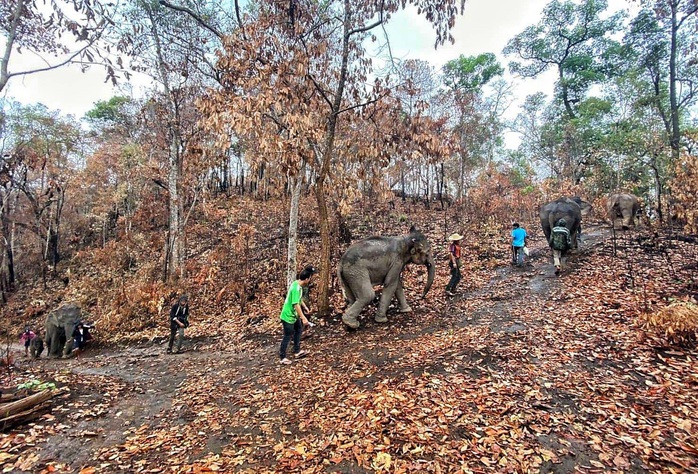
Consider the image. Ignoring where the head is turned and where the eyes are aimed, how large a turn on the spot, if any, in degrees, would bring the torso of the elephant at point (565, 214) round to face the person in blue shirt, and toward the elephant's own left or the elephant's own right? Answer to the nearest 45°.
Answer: approximately 135° to the elephant's own left

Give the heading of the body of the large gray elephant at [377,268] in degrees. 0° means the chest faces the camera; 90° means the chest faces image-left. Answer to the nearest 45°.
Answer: approximately 270°

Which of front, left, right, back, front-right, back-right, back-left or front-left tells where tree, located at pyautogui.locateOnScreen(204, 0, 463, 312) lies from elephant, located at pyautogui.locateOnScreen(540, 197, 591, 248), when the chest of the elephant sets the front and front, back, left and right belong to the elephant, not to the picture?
back

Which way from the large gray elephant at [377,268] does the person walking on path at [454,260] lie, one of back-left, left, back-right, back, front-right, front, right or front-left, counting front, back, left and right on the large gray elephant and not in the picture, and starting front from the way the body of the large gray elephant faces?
front-left

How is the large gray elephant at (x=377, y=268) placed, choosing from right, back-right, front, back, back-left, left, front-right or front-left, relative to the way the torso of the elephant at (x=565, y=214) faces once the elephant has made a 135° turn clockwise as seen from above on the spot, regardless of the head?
front-right

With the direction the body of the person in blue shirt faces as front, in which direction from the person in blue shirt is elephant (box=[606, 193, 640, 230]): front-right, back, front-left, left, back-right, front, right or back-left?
front

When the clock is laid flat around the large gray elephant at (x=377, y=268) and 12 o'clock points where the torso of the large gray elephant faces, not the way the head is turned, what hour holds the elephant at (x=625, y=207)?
The elephant is roughly at 11 o'clock from the large gray elephant.

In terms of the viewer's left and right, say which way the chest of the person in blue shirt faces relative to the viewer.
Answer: facing away from the viewer and to the right of the viewer

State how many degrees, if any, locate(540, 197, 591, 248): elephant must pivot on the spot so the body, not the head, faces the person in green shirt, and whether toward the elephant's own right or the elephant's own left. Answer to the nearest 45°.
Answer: approximately 180°

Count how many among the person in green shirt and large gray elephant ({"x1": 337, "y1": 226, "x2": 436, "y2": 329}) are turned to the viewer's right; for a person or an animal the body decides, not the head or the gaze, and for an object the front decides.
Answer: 2

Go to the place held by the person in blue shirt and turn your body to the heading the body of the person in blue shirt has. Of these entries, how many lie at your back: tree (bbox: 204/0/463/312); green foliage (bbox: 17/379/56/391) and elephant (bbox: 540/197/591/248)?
2

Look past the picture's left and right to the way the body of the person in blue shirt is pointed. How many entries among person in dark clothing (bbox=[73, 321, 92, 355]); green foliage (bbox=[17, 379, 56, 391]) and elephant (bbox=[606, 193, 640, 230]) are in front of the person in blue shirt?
1

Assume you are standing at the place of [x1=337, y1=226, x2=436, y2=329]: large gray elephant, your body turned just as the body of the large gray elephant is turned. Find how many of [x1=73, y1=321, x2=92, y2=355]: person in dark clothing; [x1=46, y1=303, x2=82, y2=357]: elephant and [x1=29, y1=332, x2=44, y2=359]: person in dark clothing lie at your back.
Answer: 3

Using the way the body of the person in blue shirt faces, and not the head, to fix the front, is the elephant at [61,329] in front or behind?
behind

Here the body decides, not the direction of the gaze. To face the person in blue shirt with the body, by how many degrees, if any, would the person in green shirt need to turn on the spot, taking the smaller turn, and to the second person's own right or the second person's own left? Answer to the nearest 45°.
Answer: approximately 45° to the second person's own left
